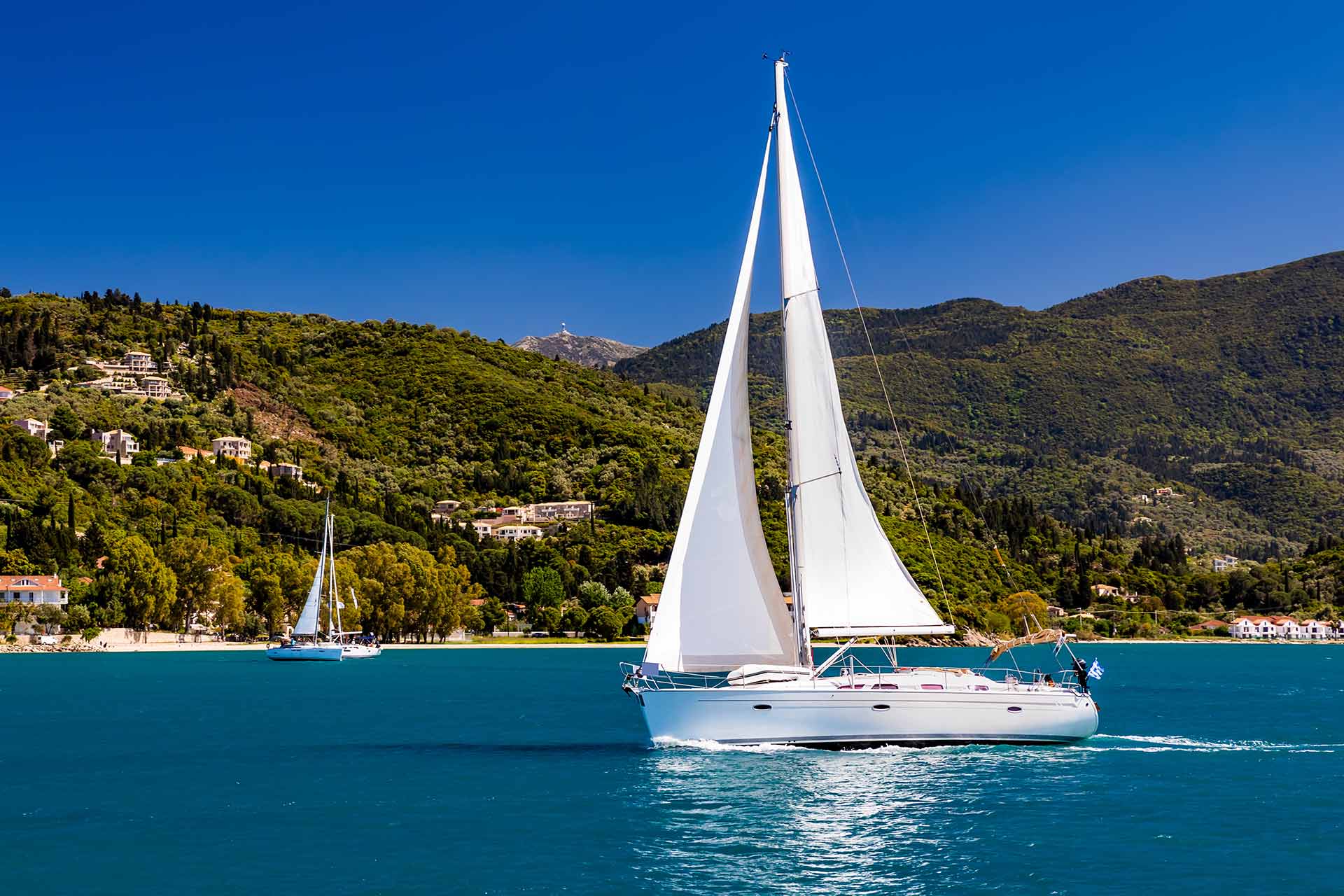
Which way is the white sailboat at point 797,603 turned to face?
to the viewer's left
